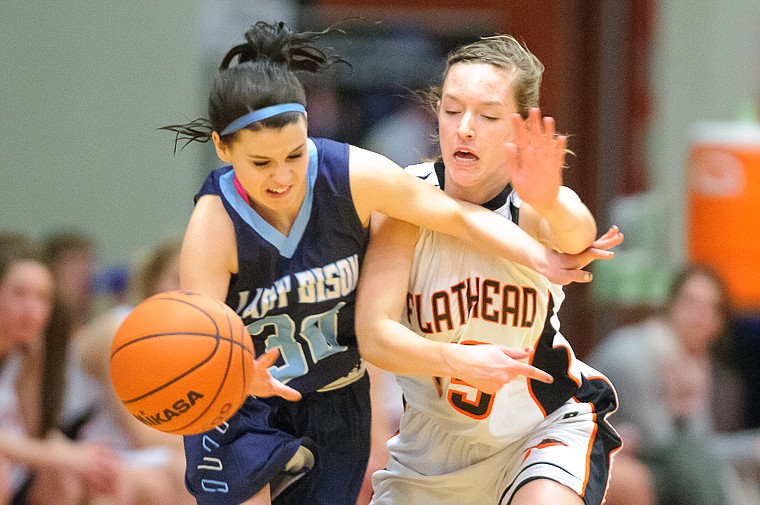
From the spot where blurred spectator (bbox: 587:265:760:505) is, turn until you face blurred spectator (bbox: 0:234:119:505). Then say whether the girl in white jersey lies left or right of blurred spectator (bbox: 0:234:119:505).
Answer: left

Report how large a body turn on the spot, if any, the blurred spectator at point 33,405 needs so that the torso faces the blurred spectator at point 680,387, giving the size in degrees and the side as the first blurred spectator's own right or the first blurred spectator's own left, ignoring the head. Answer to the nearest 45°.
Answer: approximately 45° to the first blurred spectator's own left

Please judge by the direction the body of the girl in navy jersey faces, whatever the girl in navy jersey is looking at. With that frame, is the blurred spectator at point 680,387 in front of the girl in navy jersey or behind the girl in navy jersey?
behind

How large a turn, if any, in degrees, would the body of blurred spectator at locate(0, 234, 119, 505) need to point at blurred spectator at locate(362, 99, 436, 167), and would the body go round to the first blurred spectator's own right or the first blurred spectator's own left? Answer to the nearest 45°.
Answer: approximately 90° to the first blurred spectator's own left

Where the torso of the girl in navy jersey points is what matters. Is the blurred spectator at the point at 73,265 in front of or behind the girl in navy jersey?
behind

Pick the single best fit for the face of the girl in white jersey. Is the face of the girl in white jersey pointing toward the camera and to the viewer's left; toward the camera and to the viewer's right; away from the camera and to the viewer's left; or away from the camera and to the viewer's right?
toward the camera and to the viewer's left

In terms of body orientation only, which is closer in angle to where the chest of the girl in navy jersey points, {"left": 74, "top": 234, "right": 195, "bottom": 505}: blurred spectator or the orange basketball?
the orange basketball

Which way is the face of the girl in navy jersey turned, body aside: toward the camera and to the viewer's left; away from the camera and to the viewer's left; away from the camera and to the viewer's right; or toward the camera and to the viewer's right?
toward the camera and to the viewer's left

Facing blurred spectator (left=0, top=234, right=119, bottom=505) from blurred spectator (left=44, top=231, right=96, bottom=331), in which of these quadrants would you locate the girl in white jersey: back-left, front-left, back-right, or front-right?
front-left

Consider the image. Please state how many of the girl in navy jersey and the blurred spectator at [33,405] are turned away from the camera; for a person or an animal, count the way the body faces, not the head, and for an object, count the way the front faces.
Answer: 0

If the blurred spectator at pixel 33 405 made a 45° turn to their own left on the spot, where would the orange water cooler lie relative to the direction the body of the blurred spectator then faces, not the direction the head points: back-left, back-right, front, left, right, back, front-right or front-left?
front

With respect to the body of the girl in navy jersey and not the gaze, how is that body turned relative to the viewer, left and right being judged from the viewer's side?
facing the viewer

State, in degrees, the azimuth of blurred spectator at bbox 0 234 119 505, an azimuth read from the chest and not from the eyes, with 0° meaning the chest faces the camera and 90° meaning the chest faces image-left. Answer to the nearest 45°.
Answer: approximately 315°

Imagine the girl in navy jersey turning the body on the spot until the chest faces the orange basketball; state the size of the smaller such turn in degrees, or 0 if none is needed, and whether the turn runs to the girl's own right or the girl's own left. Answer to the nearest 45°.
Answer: approximately 45° to the girl's own right

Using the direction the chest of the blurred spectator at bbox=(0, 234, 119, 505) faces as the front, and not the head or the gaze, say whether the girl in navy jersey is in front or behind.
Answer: in front
